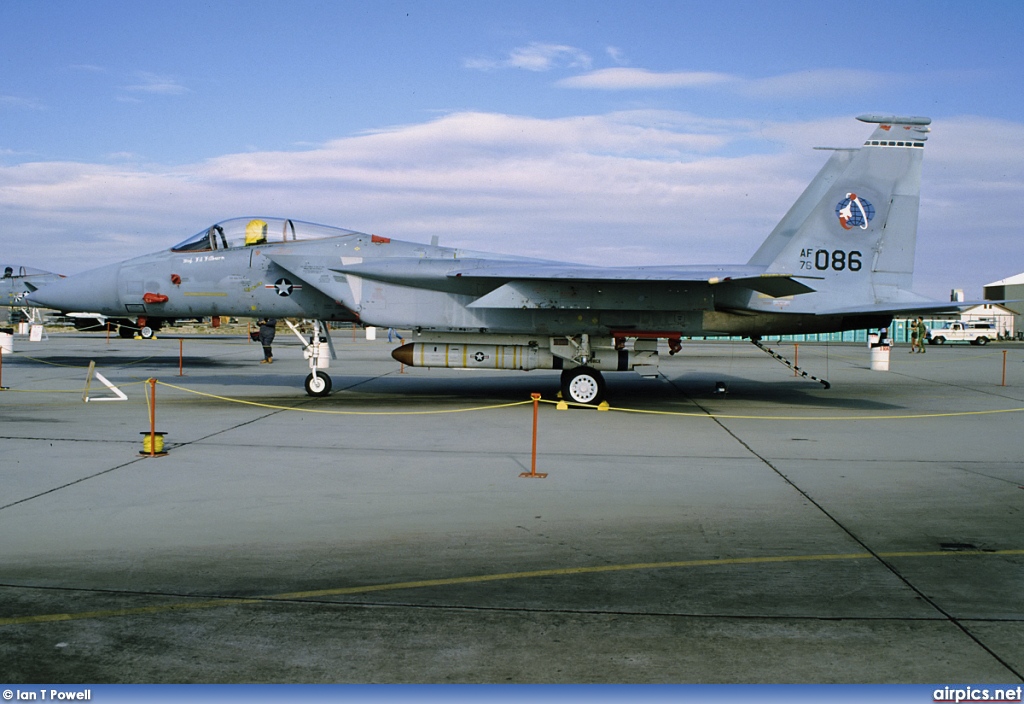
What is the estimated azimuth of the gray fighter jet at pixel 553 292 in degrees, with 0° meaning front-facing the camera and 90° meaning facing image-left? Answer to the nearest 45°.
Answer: approximately 90°
